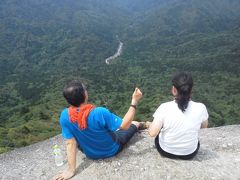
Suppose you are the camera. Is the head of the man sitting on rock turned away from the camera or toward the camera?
away from the camera

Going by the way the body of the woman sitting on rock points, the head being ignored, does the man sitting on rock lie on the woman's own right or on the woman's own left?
on the woman's own left

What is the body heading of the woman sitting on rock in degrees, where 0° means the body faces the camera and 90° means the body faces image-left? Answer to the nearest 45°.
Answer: approximately 180°
